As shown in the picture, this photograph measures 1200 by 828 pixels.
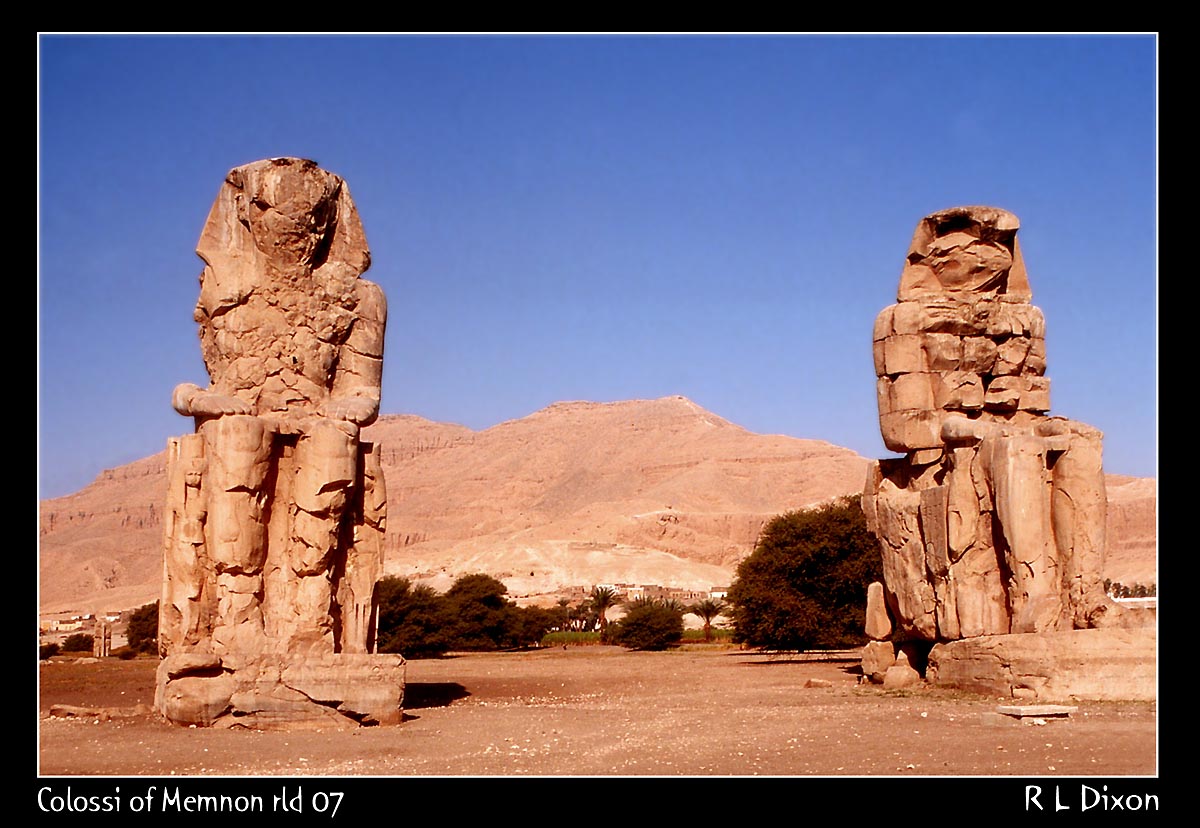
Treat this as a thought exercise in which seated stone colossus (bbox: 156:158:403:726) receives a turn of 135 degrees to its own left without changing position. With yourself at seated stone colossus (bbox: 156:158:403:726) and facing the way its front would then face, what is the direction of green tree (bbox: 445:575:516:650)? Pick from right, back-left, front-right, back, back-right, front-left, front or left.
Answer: front-left

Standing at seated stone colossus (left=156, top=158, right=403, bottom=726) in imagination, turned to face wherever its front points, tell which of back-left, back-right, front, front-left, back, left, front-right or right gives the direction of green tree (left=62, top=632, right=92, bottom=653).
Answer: back

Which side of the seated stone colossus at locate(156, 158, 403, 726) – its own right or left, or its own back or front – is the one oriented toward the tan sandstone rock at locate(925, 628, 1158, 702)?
left

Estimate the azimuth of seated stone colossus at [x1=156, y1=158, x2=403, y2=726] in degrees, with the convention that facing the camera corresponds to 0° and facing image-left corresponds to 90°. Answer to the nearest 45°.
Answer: approximately 0°

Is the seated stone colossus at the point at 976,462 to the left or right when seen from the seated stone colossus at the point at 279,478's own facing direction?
on its left

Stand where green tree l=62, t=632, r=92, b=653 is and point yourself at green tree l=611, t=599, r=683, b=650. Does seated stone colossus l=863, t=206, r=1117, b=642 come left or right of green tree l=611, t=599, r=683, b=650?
right

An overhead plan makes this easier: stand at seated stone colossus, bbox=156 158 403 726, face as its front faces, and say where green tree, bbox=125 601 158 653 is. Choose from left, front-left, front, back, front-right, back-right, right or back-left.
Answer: back

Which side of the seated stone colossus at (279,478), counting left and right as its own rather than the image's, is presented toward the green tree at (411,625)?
back
